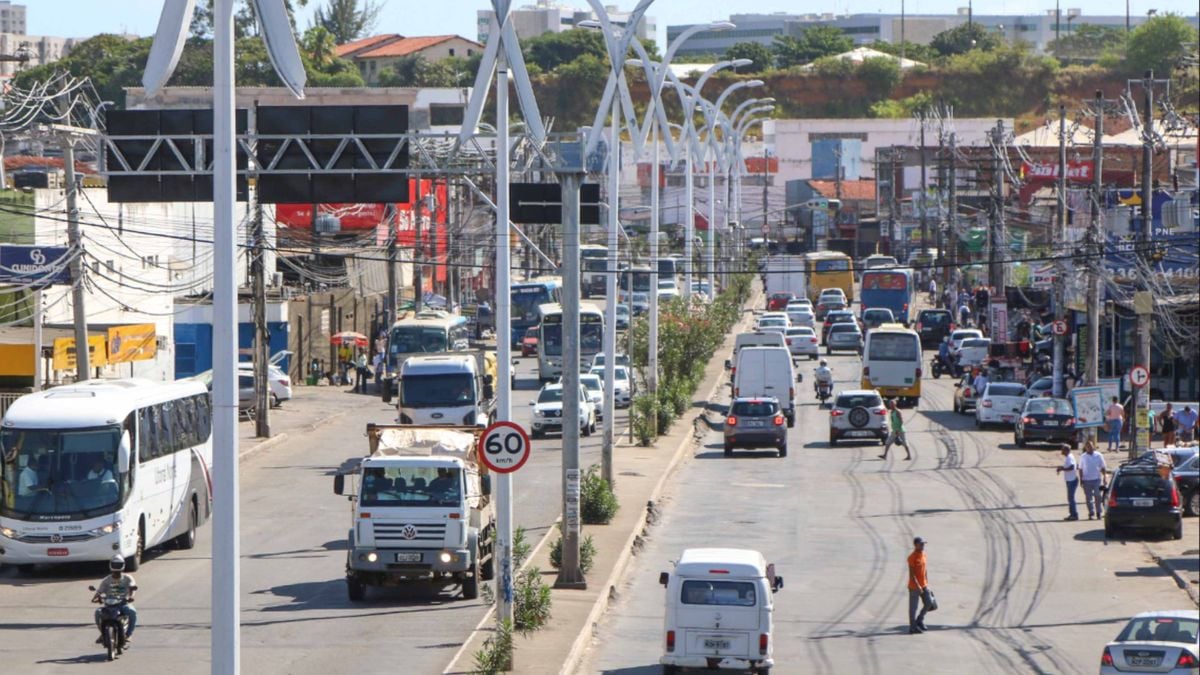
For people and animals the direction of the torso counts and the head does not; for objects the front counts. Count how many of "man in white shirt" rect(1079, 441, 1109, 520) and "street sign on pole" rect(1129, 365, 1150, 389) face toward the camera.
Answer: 2

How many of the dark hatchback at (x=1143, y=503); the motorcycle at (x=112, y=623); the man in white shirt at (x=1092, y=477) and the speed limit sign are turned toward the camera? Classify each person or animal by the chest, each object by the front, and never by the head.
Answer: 3

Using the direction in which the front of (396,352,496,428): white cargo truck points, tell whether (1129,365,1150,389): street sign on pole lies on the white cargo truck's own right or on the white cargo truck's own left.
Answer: on the white cargo truck's own left

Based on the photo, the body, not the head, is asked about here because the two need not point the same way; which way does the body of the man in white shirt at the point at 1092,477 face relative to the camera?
toward the camera

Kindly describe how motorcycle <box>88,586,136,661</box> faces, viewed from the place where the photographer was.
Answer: facing the viewer

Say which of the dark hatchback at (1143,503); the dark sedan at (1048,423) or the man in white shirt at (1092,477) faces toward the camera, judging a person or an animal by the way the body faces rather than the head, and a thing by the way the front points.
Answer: the man in white shirt

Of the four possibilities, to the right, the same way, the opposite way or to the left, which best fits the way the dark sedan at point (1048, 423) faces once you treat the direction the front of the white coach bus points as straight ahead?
the opposite way

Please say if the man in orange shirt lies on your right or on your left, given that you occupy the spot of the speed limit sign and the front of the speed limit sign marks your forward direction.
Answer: on your left

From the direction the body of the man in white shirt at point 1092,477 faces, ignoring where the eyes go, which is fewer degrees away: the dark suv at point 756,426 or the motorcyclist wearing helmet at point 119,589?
the motorcyclist wearing helmet

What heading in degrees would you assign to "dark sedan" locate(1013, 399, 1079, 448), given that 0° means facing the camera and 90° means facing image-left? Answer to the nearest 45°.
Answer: approximately 180°

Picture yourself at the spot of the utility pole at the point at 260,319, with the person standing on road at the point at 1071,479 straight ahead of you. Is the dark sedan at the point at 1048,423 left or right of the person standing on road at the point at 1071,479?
left

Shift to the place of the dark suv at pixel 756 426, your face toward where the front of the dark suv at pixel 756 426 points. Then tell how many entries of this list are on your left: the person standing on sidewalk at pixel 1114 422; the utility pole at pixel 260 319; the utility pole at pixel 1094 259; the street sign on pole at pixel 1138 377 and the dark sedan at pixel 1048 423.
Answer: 1

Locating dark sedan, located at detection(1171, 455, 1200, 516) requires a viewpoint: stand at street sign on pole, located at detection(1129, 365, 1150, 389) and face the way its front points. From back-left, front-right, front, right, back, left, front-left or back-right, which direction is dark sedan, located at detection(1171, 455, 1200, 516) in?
front

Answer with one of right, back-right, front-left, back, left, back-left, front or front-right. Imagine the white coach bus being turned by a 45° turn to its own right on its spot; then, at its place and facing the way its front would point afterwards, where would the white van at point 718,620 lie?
back-left

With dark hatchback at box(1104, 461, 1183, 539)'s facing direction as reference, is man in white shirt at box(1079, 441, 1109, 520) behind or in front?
in front

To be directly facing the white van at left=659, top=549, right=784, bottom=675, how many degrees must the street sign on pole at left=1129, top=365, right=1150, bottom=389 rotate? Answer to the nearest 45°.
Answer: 0° — it already faces it

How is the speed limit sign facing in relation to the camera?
toward the camera

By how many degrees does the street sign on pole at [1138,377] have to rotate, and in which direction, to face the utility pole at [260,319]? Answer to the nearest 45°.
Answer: approximately 90° to its right

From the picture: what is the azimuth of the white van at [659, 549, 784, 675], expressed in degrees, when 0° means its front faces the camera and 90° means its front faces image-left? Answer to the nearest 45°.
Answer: approximately 180°
